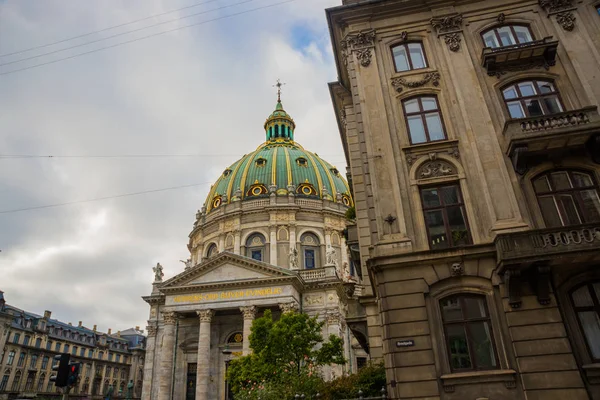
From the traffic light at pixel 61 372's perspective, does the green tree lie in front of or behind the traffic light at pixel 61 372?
behind
